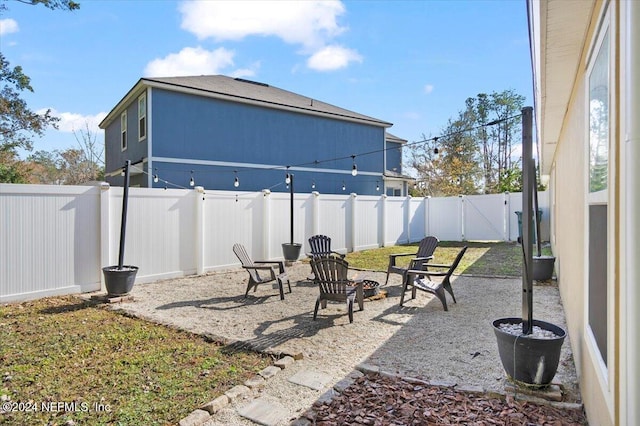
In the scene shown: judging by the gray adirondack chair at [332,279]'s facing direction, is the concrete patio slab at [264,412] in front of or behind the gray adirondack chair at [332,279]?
behind

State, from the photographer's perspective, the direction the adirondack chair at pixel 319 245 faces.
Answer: facing the viewer and to the right of the viewer

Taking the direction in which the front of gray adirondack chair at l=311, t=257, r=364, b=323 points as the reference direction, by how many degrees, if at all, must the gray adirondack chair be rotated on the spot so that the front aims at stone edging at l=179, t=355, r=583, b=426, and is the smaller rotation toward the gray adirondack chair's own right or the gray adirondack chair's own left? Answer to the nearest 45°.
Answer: approximately 135° to the gray adirondack chair's own right

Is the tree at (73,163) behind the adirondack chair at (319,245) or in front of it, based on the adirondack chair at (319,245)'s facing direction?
behind

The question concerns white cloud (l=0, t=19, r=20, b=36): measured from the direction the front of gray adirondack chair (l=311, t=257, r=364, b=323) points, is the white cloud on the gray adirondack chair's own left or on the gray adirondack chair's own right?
on the gray adirondack chair's own left

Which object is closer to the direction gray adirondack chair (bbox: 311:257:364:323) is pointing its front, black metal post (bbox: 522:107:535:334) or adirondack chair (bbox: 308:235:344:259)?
the adirondack chair

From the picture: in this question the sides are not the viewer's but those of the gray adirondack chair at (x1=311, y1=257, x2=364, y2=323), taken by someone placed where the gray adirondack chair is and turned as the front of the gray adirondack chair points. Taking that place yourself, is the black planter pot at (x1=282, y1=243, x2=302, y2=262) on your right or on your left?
on your left

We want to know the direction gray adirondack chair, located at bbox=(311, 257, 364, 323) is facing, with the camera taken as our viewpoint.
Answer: facing away from the viewer and to the right of the viewer

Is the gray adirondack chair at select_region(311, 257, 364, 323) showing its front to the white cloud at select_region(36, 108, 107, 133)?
no

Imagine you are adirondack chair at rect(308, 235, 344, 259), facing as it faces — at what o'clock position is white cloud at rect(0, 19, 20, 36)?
The white cloud is roughly at 5 o'clock from the adirondack chair.

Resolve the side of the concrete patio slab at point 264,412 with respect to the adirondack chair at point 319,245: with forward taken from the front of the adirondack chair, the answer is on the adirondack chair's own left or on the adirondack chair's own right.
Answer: on the adirondack chair's own right
